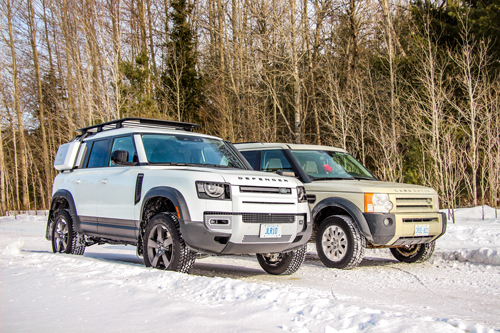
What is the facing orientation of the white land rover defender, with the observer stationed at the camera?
facing the viewer and to the right of the viewer
